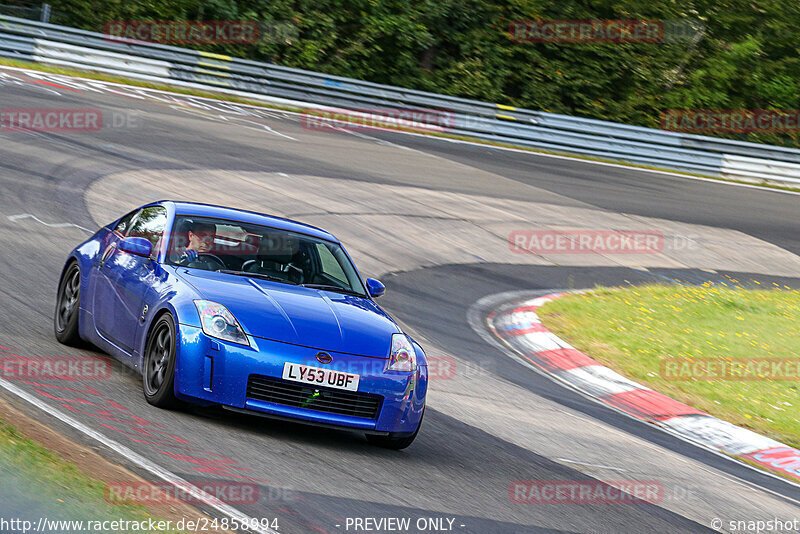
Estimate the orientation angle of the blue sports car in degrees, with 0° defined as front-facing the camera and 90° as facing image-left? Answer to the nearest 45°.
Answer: approximately 315°

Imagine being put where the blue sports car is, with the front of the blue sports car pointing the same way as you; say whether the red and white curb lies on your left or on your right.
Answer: on your left

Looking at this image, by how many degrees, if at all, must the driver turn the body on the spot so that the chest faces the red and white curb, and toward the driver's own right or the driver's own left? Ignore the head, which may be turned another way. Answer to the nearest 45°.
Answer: approximately 90° to the driver's own left
